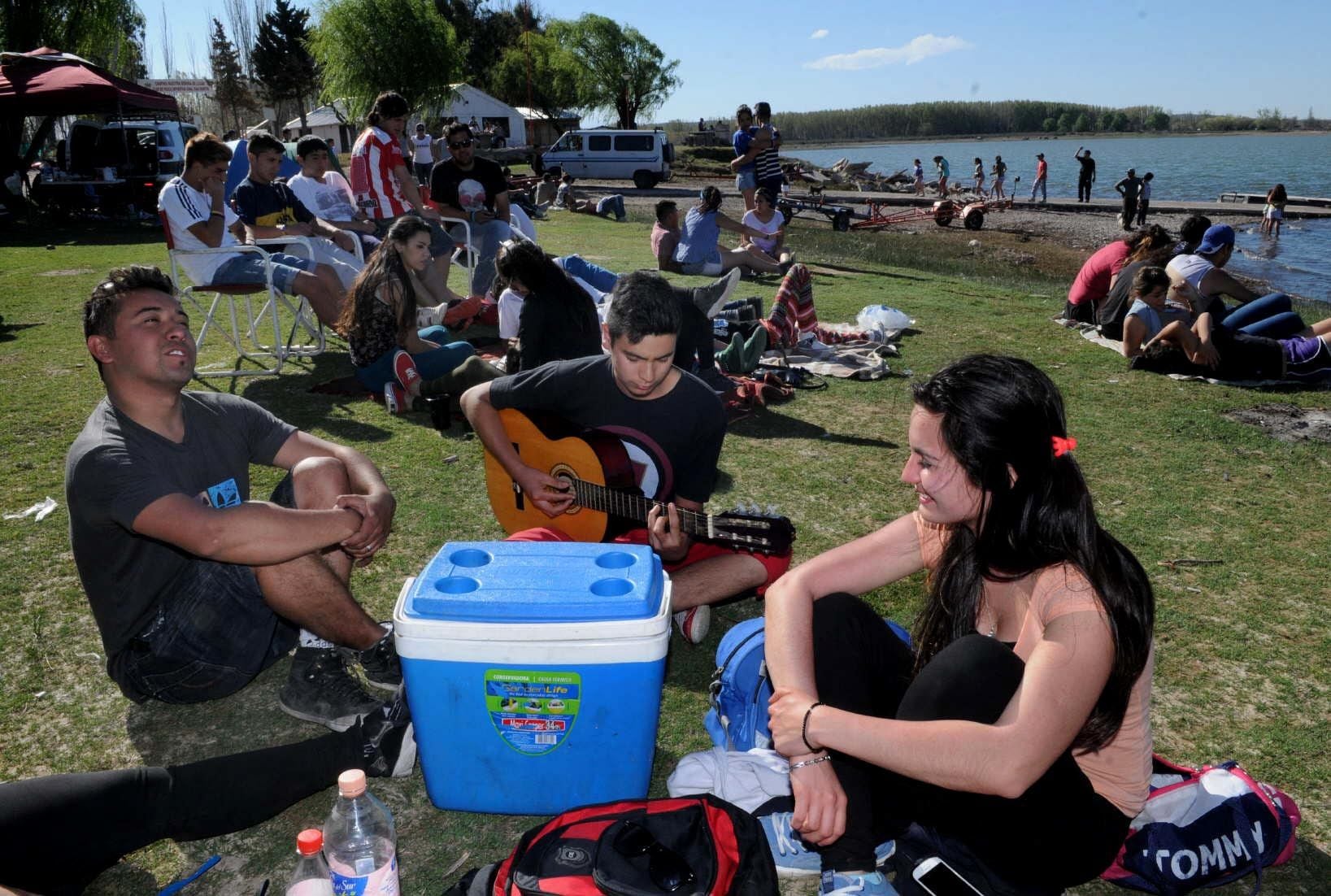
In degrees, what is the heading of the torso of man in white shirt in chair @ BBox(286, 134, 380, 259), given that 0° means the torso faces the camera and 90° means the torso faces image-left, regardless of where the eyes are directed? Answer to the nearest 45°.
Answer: approximately 315°

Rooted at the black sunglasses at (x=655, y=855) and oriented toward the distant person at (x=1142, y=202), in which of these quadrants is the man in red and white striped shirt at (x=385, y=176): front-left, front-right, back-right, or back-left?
front-left

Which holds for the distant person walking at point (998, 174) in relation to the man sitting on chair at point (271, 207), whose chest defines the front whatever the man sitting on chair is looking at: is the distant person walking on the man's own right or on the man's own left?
on the man's own left

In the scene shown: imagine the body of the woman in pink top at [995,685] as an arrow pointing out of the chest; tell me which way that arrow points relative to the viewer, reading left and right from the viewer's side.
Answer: facing the viewer and to the left of the viewer

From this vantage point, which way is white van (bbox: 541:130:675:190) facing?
to the viewer's left

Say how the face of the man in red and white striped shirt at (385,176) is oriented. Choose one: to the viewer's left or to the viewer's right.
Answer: to the viewer's right

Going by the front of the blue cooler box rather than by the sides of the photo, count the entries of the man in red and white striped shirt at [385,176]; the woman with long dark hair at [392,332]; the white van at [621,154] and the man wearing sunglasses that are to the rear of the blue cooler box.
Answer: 4

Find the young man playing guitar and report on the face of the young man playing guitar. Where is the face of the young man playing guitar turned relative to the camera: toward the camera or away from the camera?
toward the camera

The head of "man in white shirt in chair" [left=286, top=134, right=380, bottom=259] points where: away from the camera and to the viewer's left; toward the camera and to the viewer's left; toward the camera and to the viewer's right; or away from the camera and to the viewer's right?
toward the camera and to the viewer's right

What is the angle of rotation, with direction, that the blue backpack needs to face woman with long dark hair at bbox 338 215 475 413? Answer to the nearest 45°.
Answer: approximately 90° to its right

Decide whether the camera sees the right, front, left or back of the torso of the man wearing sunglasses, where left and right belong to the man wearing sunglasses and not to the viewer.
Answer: front

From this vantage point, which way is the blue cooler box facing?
toward the camera

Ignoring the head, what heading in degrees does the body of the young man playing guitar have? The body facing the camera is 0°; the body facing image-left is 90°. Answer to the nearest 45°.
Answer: approximately 0°

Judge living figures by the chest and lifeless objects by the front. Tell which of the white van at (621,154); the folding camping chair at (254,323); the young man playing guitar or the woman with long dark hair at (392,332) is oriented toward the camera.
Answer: the young man playing guitar

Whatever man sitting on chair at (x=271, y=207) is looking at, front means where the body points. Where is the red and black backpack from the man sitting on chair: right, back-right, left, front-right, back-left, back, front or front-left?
front-right

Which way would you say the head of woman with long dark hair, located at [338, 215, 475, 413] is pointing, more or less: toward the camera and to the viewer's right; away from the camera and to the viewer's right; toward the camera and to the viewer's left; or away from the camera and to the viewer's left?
toward the camera and to the viewer's right
